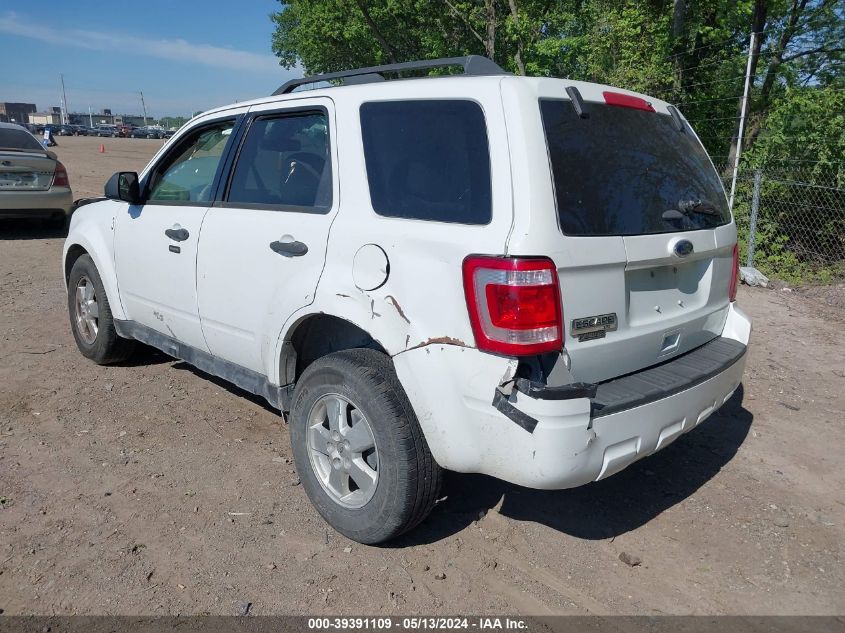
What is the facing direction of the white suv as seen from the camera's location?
facing away from the viewer and to the left of the viewer

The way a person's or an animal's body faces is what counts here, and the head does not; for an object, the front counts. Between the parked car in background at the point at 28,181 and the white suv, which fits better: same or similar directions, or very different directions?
same or similar directions

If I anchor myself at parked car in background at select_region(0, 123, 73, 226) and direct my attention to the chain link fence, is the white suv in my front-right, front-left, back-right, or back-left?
front-right

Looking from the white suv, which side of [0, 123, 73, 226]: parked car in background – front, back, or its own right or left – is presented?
back

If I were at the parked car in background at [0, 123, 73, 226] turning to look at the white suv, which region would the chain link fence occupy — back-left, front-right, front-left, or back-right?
front-left

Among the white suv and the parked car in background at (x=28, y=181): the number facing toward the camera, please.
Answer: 0

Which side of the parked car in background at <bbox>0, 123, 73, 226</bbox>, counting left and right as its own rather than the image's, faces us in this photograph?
back

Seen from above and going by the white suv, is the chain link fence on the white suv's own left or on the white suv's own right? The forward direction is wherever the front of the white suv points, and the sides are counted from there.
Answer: on the white suv's own right

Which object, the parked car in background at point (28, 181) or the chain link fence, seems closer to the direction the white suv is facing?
the parked car in background

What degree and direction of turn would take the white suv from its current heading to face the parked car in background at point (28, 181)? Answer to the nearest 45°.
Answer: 0° — it already faces it
